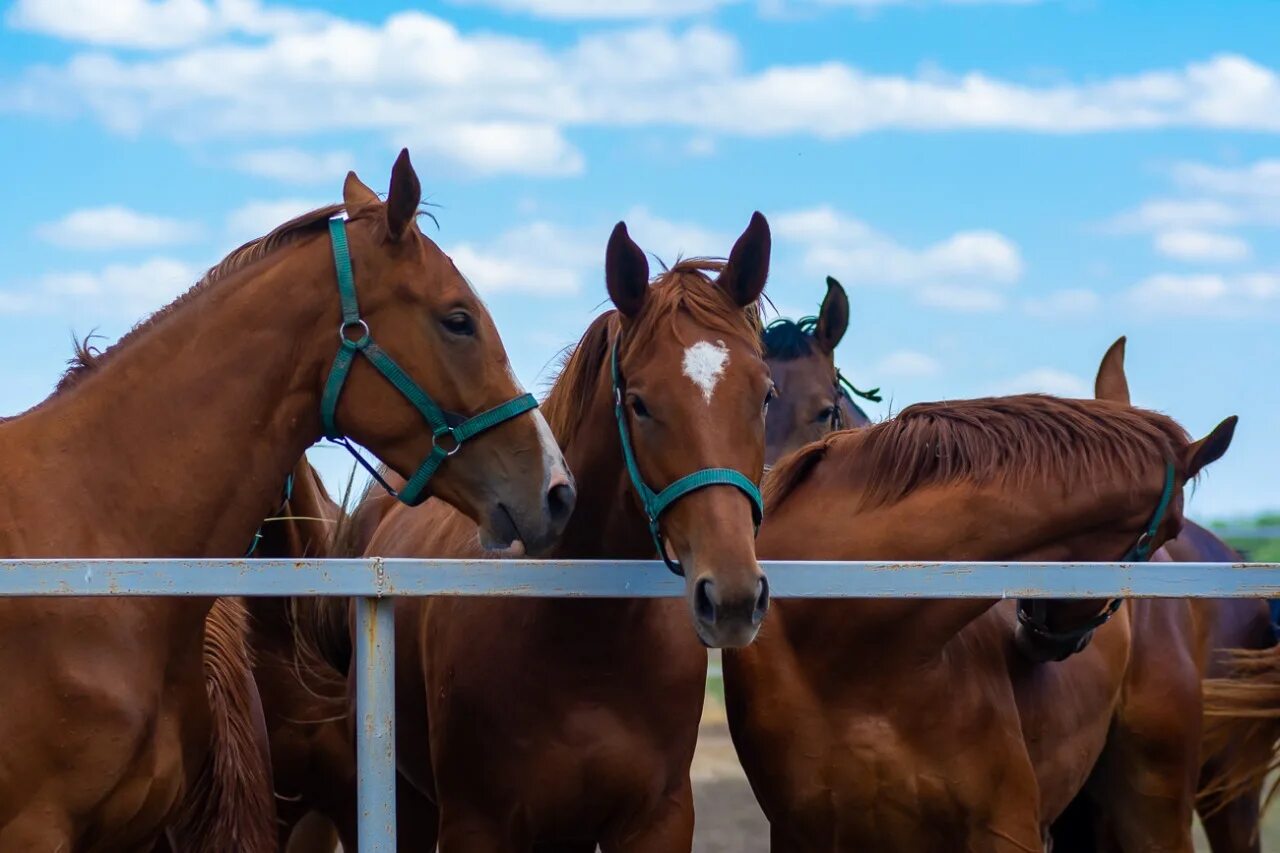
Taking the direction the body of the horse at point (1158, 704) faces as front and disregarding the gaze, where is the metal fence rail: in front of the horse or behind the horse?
in front

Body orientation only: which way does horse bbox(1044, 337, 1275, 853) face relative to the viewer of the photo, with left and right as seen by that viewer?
facing the viewer and to the left of the viewer

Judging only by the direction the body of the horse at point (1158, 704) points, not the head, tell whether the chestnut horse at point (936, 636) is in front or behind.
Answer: in front

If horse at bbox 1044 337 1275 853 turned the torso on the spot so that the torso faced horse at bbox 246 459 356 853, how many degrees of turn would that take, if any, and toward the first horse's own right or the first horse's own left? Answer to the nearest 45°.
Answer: approximately 45° to the first horse's own right
